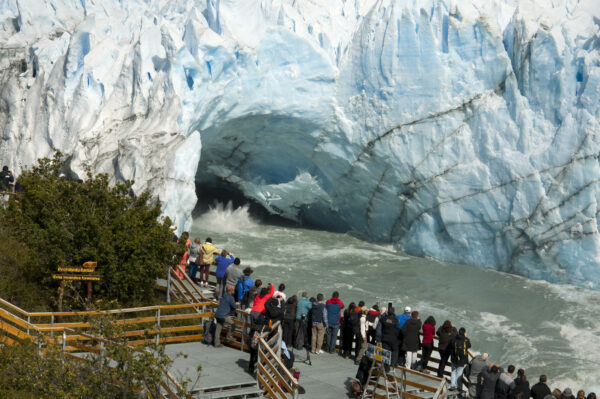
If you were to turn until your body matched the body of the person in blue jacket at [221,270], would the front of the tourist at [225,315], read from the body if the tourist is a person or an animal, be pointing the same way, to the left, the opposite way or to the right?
the same way

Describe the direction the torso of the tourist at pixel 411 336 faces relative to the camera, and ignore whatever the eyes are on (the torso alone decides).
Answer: away from the camera

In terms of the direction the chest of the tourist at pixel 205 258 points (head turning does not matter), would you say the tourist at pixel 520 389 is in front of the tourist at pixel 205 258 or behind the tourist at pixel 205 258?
behind

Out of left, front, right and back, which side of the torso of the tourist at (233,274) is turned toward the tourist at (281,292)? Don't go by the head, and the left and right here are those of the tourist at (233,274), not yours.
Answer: right

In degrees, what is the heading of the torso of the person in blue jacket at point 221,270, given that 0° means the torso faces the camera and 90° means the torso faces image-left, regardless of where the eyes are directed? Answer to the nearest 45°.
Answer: approximately 225°

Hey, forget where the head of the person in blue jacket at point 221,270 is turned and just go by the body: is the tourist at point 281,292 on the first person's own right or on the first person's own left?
on the first person's own right

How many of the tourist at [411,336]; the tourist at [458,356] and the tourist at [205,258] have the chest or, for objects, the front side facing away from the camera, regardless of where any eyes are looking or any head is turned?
3

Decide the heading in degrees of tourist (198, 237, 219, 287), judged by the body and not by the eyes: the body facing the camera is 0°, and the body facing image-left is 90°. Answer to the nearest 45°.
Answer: approximately 180°

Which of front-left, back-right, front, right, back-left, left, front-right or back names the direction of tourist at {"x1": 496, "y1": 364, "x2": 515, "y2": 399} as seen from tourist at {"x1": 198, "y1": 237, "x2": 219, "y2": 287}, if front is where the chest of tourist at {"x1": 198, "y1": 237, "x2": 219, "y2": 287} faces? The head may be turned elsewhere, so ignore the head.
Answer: back-right

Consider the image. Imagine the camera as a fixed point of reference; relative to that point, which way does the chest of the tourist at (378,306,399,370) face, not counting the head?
away from the camera

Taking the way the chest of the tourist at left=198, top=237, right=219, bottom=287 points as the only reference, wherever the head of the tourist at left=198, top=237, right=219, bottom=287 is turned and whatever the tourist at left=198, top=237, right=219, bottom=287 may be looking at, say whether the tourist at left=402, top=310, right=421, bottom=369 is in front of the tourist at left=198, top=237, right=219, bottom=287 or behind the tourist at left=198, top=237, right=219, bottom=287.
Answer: behind

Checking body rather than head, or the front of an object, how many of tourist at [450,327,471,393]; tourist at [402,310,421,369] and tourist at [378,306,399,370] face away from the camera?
3

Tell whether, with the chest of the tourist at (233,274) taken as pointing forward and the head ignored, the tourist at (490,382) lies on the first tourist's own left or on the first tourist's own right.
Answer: on the first tourist's own right

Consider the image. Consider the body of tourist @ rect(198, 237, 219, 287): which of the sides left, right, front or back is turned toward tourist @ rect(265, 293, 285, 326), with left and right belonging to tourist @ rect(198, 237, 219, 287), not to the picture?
back
